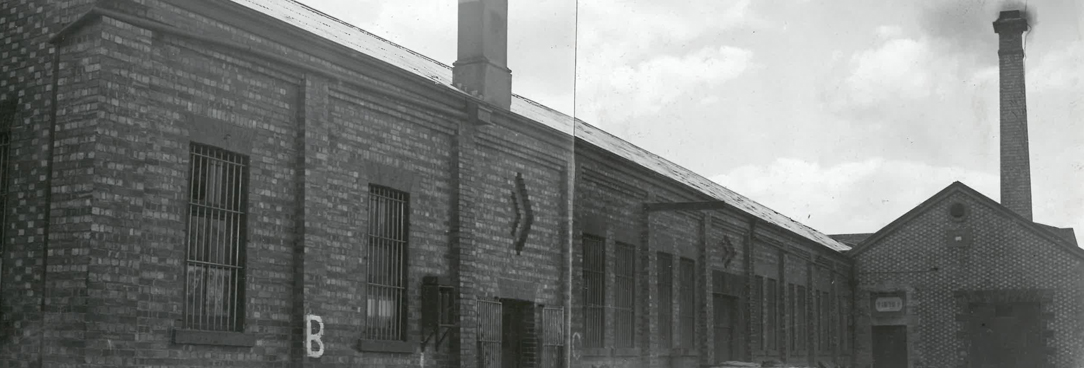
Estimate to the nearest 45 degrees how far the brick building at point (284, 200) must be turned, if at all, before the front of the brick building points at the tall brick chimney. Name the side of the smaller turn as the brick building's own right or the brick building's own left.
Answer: approximately 90° to the brick building's own left

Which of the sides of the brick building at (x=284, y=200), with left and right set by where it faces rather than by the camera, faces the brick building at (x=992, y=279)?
left

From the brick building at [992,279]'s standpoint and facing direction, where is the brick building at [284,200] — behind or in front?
in front

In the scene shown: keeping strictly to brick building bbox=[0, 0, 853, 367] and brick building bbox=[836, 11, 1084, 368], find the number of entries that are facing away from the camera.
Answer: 0

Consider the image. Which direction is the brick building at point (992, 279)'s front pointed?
toward the camera
